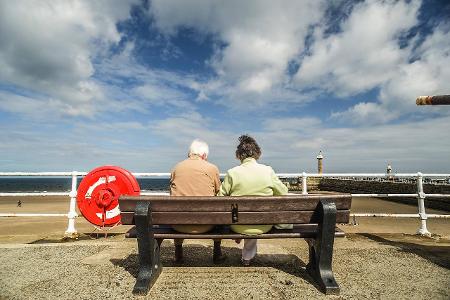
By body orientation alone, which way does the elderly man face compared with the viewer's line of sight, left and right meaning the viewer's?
facing away from the viewer

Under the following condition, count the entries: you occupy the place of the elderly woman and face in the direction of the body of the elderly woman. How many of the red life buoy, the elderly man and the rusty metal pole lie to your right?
1

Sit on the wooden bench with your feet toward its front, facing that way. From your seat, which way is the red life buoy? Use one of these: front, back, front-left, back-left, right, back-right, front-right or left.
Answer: front-left

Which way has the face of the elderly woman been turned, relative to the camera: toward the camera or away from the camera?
away from the camera

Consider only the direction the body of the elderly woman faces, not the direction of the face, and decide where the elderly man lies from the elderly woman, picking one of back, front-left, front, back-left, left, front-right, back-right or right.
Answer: left

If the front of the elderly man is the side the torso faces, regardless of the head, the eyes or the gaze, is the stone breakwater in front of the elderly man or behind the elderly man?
in front

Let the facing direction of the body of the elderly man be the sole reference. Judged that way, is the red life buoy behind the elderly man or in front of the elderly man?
in front

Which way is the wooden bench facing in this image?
away from the camera

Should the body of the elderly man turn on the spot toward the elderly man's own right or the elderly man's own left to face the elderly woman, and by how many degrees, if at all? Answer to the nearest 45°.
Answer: approximately 90° to the elderly man's own right

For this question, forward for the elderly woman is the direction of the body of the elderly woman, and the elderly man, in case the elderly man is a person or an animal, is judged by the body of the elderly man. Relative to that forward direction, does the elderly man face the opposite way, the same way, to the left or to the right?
the same way

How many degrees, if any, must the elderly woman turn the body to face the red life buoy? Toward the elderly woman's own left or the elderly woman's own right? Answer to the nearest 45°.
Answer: approximately 45° to the elderly woman's own left

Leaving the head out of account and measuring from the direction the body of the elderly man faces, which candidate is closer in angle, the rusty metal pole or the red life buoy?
the red life buoy

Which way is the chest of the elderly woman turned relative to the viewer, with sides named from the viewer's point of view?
facing away from the viewer

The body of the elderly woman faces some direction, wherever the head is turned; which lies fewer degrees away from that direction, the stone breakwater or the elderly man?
the stone breakwater

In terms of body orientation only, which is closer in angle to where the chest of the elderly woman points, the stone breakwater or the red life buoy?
the stone breakwater

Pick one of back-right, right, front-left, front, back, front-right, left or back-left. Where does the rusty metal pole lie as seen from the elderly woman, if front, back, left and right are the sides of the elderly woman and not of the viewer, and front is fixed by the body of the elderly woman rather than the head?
right
